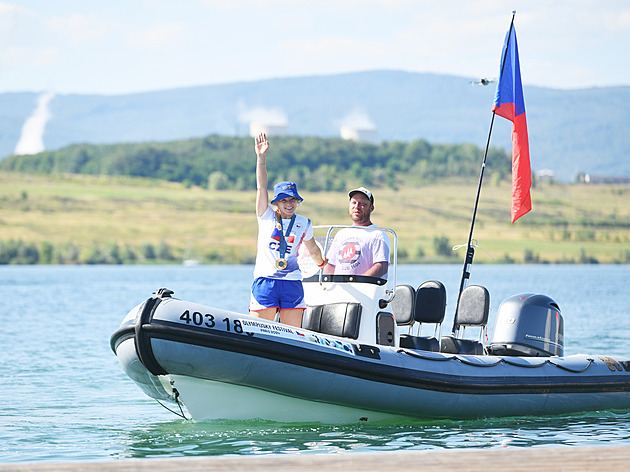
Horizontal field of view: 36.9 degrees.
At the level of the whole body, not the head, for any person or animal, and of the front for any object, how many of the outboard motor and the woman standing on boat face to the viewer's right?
0

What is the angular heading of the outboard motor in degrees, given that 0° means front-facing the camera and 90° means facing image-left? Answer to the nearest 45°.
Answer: approximately 45°

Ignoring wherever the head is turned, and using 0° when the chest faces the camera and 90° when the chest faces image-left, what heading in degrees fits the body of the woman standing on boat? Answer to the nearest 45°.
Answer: approximately 0°

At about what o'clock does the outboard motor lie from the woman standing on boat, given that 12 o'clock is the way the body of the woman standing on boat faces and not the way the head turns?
The outboard motor is roughly at 8 o'clock from the woman standing on boat.

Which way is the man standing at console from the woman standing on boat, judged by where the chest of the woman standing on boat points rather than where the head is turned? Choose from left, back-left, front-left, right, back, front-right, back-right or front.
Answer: back-left

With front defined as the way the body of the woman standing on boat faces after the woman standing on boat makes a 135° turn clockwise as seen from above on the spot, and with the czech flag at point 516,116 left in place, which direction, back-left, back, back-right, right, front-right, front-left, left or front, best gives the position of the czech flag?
right
